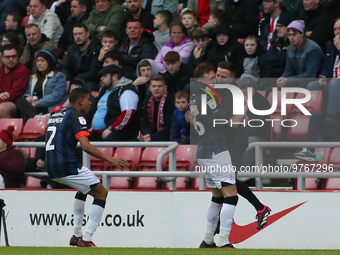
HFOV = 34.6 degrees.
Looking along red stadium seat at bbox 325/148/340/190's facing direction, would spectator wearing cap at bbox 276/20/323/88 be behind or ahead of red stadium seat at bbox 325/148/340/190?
behind

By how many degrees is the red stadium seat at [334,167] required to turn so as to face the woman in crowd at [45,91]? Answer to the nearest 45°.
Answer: approximately 90° to its right

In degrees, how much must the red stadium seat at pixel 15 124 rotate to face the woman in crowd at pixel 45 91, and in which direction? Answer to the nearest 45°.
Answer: approximately 135° to its left

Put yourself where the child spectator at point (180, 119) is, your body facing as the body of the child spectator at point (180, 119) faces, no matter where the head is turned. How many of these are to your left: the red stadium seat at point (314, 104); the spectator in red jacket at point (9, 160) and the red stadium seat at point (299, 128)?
2

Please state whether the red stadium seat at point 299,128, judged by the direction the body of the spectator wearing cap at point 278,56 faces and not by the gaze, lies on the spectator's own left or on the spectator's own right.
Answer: on the spectator's own left

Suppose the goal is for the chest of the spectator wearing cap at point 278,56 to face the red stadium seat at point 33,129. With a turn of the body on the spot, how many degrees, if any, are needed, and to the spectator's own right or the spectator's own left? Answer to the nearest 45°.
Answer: approximately 45° to the spectator's own right

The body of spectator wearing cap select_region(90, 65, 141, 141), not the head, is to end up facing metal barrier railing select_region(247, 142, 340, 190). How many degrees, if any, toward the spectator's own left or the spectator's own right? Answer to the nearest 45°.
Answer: approximately 90° to the spectator's own left

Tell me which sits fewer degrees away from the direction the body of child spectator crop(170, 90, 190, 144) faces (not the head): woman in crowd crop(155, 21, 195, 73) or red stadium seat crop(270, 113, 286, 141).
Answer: the red stadium seat

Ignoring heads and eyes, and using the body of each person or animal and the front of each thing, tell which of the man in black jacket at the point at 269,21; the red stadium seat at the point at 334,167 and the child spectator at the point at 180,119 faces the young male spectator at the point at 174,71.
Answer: the man in black jacket

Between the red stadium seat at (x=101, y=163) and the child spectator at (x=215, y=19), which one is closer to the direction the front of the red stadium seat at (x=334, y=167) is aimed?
the red stadium seat

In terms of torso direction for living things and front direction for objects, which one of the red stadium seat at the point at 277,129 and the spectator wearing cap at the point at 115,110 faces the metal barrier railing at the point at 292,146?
the red stadium seat

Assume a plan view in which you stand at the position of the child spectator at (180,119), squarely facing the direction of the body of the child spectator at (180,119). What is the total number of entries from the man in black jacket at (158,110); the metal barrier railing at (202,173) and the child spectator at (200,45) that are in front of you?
1

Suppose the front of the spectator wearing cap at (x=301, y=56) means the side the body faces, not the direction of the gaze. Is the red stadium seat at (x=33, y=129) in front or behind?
in front

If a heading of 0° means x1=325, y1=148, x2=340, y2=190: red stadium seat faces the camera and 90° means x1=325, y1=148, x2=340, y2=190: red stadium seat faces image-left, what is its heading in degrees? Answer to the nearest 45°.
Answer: approximately 0°
